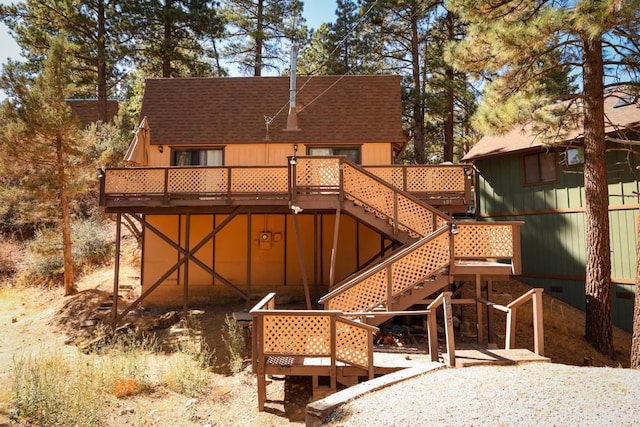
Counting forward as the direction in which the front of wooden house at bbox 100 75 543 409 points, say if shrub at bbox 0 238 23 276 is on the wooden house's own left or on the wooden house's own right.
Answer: on the wooden house's own right

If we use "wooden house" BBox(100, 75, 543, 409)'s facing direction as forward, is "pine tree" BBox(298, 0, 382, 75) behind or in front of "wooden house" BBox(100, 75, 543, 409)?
behind

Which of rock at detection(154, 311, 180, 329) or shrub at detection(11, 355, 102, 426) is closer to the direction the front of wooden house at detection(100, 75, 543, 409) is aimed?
the shrub

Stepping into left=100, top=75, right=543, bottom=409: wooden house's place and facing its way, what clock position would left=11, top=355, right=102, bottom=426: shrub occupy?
The shrub is roughly at 1 o'clock from the wooden house.

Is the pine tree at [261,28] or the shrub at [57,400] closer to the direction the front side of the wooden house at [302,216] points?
the shrub

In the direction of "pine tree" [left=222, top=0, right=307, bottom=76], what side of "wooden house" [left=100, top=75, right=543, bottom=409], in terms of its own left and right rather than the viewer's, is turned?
back

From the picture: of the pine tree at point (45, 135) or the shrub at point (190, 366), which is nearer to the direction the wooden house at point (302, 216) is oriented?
the shrub

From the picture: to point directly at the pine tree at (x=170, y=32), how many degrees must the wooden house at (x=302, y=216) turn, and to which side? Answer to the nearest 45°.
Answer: approximately 135° to its right

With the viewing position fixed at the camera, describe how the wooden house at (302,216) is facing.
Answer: facing the viewer

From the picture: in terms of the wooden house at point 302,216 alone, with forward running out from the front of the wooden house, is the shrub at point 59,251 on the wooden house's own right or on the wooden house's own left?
on the wooden house's own right

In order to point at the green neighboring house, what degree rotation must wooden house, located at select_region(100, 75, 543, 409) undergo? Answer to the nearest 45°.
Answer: approximately 90° to its left

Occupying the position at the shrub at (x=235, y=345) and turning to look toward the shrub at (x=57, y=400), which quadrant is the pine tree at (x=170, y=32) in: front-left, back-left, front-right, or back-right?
back-right
